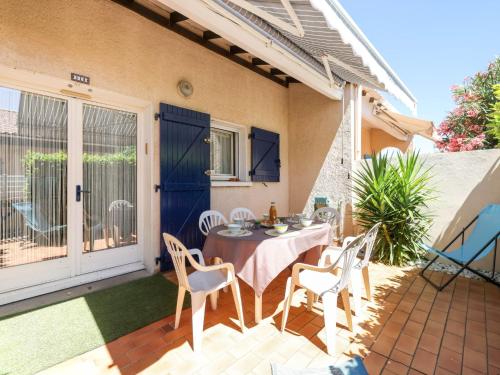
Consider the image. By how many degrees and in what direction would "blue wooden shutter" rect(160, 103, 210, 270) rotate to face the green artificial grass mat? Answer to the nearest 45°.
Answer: approximately 90° to its right

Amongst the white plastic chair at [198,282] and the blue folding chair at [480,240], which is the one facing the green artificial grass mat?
the blue folding chair

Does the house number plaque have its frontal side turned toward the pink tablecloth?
yes

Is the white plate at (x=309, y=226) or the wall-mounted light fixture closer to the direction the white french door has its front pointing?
the white plate

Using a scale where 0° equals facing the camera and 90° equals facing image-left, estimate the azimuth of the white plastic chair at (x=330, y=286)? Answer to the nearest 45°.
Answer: approximately 135°

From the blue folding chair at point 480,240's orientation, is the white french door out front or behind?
out front

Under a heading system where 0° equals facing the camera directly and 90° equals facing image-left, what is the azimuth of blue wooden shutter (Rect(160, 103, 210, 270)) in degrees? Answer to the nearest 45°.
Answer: approximately 315°

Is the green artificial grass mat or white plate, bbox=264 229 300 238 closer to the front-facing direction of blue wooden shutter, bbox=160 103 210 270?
the white plate

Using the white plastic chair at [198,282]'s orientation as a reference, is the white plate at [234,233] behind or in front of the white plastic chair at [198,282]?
in front

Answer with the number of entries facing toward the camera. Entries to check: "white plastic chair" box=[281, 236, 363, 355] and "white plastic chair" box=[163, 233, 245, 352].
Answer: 0

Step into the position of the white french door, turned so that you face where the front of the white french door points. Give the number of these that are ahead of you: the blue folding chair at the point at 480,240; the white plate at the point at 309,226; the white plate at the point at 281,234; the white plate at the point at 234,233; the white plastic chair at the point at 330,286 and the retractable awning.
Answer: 6

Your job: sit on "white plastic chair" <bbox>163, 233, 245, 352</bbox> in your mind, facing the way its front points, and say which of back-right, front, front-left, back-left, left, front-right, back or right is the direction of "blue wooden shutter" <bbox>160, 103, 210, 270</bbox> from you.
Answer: front-left

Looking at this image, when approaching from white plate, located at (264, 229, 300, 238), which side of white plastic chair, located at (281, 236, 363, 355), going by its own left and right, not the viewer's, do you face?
front
